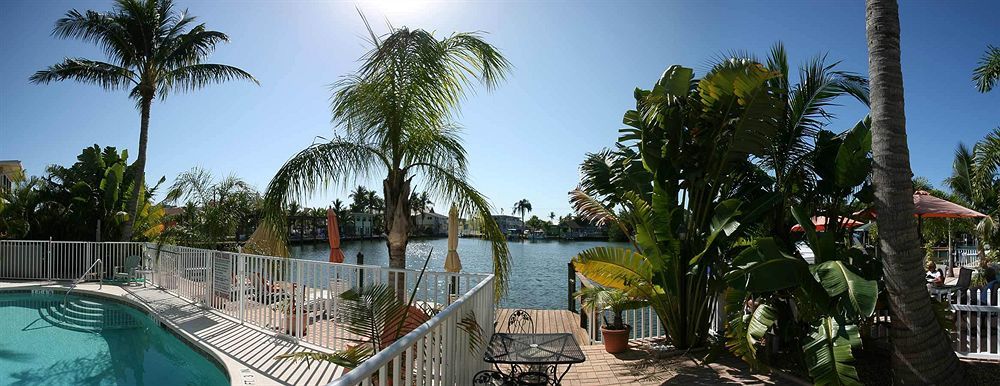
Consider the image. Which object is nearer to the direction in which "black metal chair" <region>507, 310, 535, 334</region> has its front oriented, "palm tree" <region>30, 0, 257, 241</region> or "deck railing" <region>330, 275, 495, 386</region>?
the deck railing

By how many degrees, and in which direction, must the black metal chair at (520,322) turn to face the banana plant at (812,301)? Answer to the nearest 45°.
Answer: approximately 45° to its left

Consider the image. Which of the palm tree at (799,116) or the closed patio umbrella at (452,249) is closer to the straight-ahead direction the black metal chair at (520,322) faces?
the palm tree

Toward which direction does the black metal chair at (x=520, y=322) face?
toward the camera

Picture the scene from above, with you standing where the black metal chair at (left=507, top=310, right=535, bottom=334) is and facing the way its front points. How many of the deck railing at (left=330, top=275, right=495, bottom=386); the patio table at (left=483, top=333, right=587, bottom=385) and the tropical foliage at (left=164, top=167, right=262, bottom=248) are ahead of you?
2

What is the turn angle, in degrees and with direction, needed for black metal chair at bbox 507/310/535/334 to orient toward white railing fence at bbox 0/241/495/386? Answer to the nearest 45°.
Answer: approximately 90° to its right

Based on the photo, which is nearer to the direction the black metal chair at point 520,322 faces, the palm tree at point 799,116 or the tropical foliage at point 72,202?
the palm tree

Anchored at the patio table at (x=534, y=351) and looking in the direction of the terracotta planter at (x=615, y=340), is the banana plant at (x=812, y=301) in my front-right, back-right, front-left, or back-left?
front-right
